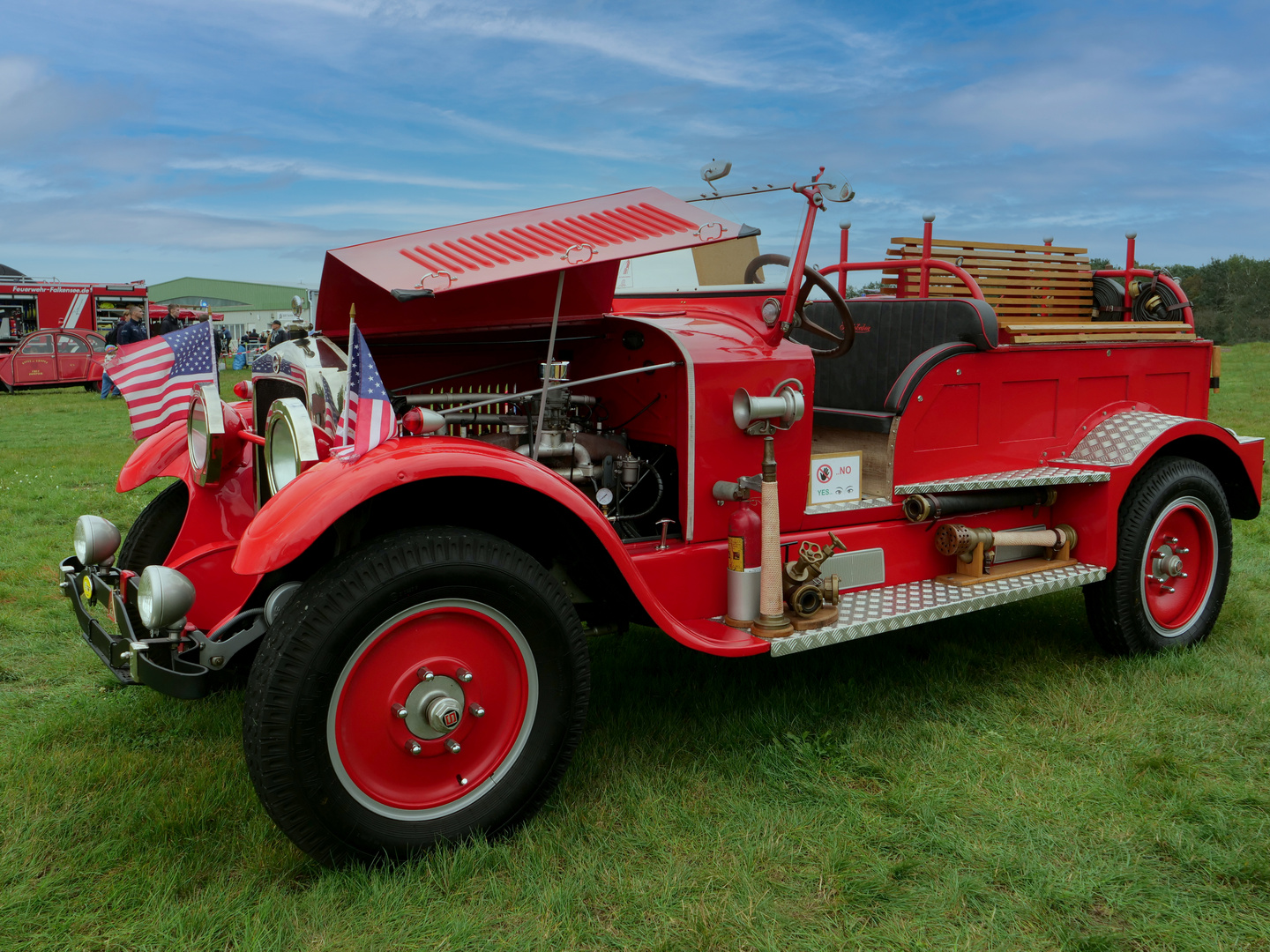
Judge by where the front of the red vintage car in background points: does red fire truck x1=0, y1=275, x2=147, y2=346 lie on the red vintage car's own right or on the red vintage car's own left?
on the red vintage car's own right

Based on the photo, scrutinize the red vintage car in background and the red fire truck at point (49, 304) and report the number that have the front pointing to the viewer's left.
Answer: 2

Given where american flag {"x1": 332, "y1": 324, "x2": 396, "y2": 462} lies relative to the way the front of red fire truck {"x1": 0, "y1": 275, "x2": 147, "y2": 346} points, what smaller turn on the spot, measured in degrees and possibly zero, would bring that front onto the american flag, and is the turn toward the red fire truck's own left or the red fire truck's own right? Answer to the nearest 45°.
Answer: approximately 90° to the red fire truck's own left

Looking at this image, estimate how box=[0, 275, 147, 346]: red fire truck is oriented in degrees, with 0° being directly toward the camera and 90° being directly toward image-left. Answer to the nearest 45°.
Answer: approximately 90°

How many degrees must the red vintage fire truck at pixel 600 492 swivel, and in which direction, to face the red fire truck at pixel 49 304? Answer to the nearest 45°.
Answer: approximately 90° to its right

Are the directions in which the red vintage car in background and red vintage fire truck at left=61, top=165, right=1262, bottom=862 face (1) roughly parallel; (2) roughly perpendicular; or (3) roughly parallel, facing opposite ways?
roughly parallel

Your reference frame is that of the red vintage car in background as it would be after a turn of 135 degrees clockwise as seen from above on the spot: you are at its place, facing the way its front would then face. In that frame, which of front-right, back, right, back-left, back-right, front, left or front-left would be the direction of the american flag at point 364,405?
back-right

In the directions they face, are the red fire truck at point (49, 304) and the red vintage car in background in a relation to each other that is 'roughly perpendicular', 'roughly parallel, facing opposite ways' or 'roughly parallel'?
roughly parallel

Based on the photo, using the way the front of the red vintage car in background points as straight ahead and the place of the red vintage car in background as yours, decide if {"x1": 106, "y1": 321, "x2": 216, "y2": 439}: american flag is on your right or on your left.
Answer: on your left

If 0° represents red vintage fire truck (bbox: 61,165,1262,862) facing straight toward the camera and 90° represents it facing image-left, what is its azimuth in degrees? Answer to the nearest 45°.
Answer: approximately 45°

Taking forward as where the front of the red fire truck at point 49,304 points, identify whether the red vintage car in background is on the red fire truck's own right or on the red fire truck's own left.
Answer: on the red fire truck's own left

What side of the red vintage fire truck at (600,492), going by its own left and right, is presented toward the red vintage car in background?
right

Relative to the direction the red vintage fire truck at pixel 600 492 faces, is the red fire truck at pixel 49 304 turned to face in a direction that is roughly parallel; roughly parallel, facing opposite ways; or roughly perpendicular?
roughly parallel

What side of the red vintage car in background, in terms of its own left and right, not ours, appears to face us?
left

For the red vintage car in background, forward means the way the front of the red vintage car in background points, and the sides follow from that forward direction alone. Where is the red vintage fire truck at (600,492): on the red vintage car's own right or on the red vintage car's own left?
on the red vintage car's own left
